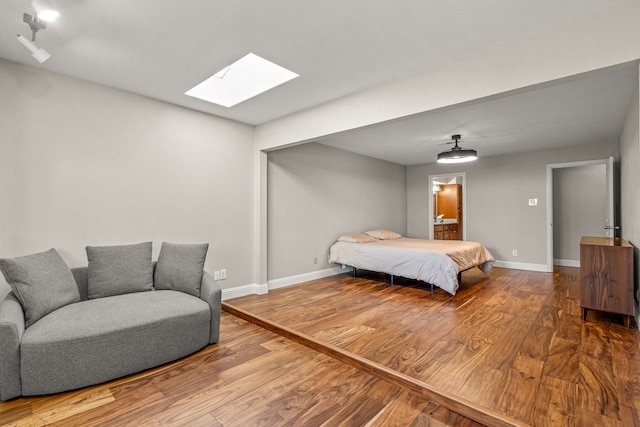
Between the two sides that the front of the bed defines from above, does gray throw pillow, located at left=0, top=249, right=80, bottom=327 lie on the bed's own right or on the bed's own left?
on the bed's own right

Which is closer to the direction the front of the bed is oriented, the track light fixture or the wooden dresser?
the wooden dresser

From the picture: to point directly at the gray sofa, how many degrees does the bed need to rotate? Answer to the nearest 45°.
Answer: approximately 90° to its right

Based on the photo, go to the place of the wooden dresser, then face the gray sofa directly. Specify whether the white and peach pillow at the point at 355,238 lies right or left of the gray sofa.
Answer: right

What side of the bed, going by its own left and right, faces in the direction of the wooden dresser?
front

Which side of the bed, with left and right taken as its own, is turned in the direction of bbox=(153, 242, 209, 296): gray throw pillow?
right

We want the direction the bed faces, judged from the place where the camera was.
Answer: facing the viewer and to the right of the viewer

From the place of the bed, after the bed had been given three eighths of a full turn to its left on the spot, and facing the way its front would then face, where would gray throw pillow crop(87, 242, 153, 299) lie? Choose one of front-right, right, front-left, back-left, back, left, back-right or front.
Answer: back-left
